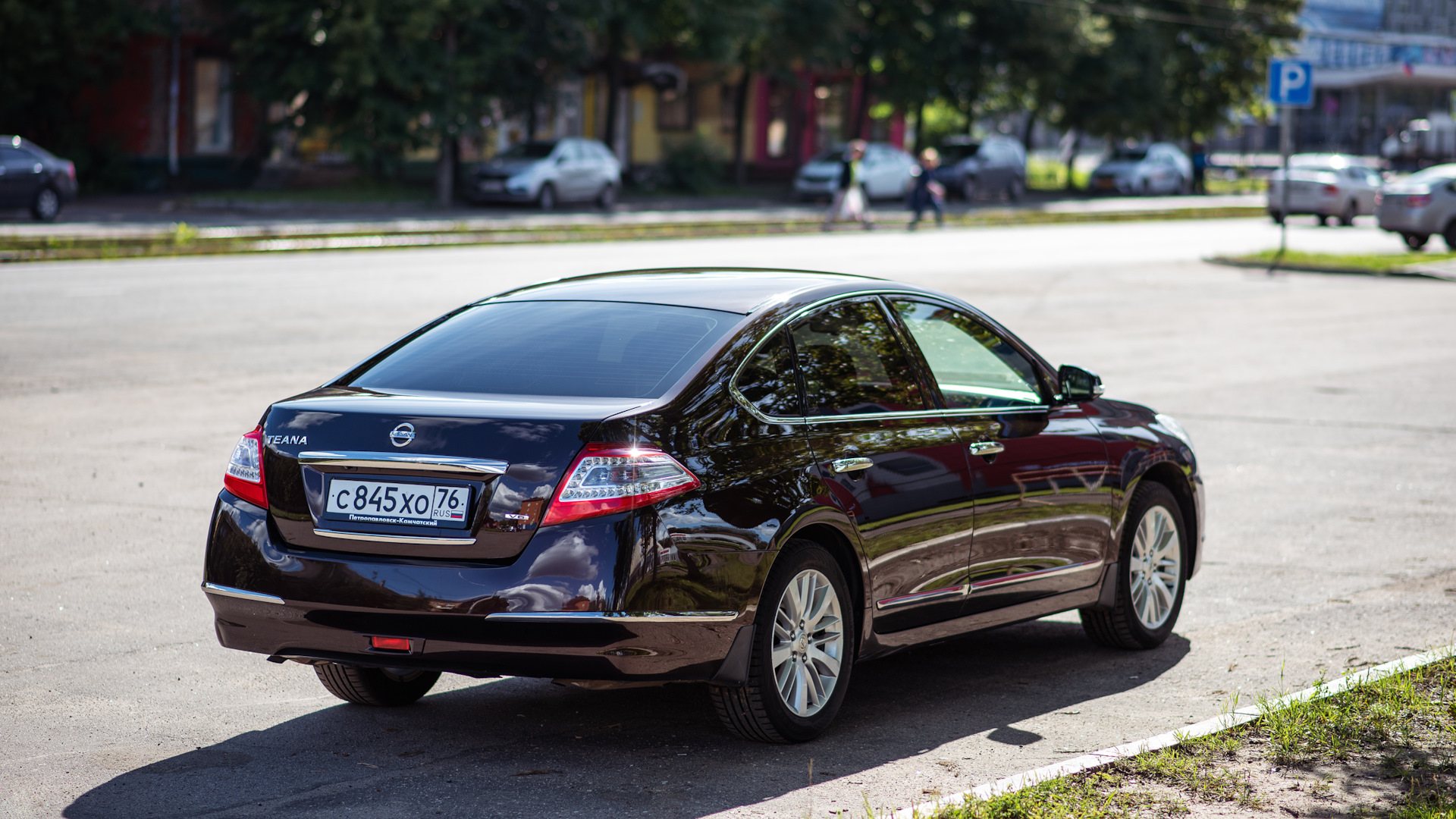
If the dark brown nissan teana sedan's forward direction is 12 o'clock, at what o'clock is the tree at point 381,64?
The tree is roughly at 10 o'clock from the dark brown nissan teana sedan.

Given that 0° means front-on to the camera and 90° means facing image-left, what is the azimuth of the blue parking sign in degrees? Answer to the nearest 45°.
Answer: approximately 0°

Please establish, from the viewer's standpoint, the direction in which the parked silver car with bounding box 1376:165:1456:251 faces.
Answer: facing away from the viewer and to the right of the viewer

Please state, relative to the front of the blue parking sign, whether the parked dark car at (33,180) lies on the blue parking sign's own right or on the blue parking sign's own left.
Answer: on the blue parking sign's own right

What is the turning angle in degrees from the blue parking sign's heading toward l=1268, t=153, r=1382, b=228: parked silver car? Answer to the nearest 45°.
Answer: approximately 180°

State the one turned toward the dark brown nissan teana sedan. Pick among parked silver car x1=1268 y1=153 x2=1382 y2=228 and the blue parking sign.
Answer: the blue parking sign

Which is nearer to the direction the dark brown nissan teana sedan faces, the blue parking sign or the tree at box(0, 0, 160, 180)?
the blue parking sign

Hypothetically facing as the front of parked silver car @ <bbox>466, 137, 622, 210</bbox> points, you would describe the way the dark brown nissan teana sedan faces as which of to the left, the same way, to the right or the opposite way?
the opposite way

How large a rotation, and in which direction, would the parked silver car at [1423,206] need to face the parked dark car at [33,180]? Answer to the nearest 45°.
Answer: approximately 180°

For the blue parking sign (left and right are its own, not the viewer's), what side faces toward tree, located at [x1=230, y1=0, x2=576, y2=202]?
right
